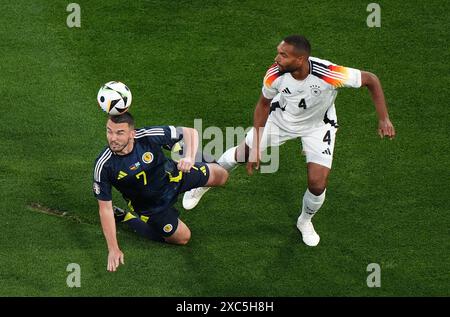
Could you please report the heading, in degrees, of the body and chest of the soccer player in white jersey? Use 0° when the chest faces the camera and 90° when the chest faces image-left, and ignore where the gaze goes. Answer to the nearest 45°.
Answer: approximately 0°

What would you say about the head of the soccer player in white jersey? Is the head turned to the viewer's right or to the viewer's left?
to the viewer's left

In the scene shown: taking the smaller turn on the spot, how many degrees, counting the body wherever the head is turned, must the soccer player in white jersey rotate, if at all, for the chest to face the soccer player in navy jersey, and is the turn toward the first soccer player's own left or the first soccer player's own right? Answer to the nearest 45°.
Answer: approximately 90° to the first soccer player's own right

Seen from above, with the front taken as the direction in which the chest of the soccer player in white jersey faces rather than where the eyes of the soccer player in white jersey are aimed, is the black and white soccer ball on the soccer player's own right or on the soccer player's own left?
on the soccer player's own right

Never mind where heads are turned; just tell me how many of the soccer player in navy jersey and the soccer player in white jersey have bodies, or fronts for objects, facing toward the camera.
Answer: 2
